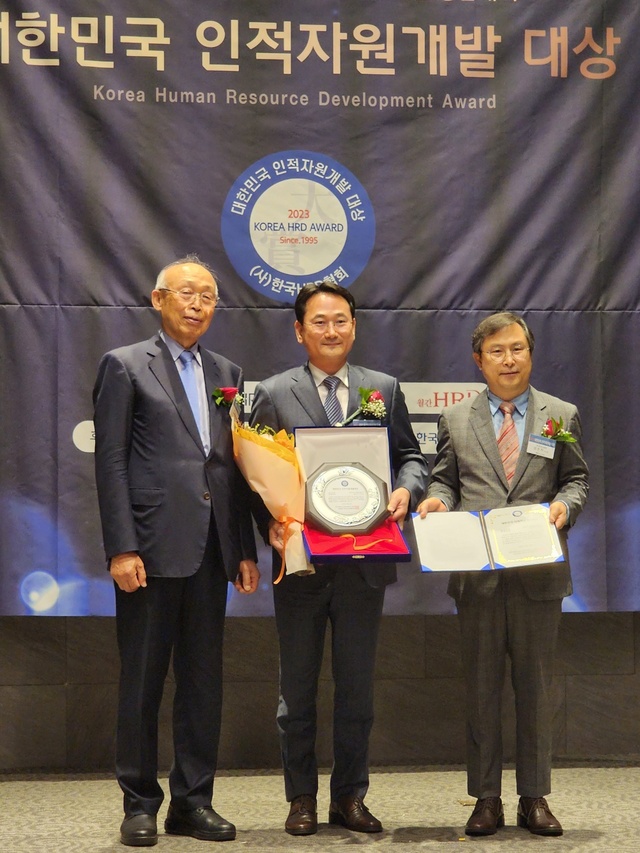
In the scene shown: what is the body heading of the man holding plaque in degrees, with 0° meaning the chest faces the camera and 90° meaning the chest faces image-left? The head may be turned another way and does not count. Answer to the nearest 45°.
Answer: approximately 0°

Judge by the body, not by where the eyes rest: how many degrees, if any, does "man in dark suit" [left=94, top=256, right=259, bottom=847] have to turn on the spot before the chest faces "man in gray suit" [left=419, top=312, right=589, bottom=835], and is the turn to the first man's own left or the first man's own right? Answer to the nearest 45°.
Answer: approximately 45° to the first man's own left

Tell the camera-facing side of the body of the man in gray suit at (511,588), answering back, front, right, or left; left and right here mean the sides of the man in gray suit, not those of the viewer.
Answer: front

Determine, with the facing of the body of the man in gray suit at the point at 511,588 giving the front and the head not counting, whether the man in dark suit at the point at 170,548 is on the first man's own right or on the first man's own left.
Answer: on the first man's own right

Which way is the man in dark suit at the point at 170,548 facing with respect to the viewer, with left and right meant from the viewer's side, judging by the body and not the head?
facing the viewer and to the right of the viewer
